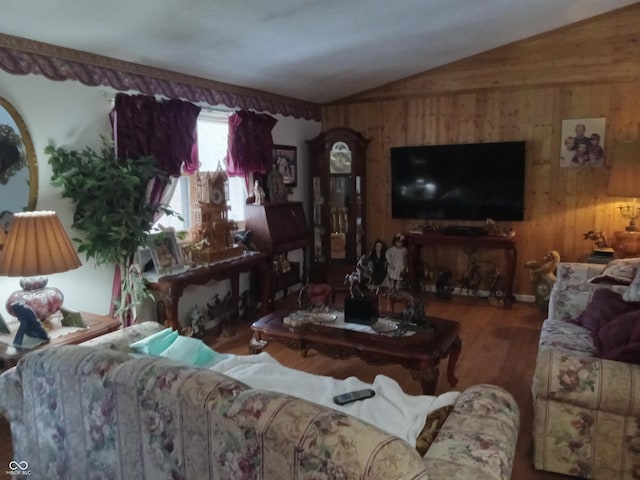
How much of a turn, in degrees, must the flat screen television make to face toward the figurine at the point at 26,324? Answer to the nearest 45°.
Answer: approximately 45° to its right

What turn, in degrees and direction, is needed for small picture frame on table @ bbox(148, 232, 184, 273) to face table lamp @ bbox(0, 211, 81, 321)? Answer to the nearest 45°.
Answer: approximately 90° to its right

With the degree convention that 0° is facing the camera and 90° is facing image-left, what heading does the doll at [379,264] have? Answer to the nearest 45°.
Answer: approximately 0°

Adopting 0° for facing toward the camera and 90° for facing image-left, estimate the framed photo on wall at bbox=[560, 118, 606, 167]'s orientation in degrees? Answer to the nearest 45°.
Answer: approximately 0°

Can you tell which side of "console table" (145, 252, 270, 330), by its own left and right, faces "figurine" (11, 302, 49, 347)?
right

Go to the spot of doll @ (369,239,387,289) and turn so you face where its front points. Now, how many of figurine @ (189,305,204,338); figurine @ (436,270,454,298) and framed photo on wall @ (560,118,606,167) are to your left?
2

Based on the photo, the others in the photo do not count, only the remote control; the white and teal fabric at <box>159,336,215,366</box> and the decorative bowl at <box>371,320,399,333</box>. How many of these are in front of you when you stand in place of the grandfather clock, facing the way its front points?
3

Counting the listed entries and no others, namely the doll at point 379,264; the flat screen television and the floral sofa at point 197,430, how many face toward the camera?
2

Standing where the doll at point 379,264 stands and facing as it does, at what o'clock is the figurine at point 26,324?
the figurine at point 26,324 is roughly at 1 o'clock from the doll at point 379,264.

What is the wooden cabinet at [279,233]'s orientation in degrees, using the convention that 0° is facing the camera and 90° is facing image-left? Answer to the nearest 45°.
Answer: approximately 315°
